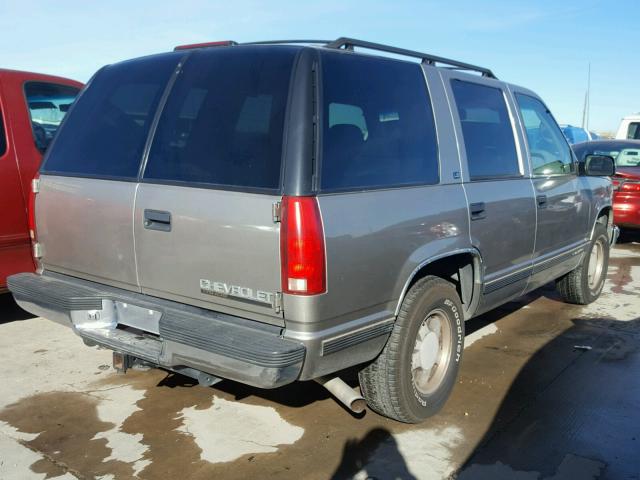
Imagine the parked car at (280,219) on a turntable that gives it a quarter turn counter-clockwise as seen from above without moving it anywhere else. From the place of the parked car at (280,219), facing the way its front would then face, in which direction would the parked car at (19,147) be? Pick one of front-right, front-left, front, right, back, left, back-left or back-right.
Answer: front

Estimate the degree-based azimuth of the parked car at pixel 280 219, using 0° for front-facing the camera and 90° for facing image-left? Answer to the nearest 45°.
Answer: approximately 225°

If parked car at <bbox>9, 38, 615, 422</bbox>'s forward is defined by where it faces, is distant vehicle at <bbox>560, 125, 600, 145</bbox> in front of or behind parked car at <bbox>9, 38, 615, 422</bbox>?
in front
